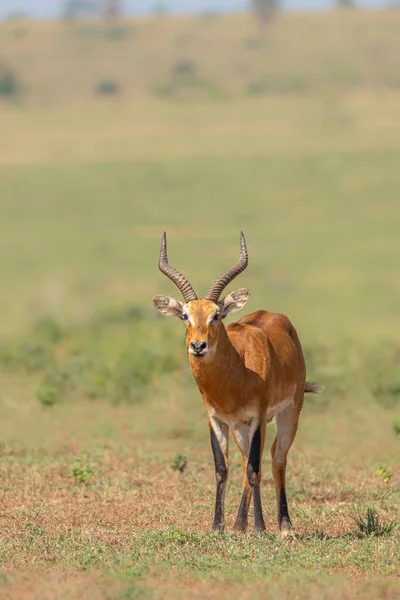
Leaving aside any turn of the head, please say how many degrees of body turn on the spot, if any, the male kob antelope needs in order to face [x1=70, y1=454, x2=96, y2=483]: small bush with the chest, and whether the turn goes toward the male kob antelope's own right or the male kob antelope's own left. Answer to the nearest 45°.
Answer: approximately 90° to the male kob antelope's own right

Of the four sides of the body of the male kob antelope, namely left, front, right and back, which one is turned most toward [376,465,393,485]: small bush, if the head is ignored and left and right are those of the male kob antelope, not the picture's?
back

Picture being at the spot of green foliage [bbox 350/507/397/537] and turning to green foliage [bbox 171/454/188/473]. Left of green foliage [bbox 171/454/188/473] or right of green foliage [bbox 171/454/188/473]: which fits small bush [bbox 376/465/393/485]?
right

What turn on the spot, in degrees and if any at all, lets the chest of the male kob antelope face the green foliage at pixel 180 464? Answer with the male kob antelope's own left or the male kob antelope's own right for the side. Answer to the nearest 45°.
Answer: approximately 135° to the male kob antelope's own right

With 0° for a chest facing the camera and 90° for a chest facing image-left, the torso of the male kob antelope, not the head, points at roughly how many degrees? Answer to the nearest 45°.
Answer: approximately 45°
